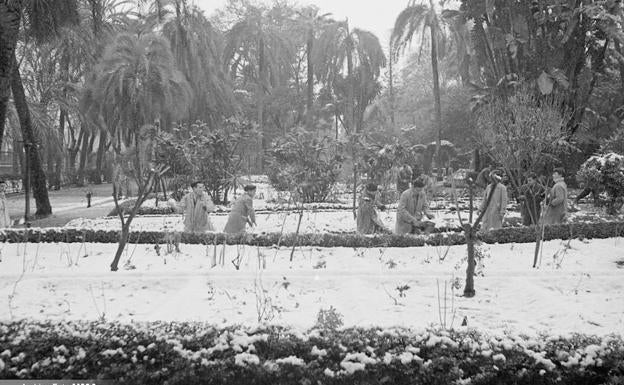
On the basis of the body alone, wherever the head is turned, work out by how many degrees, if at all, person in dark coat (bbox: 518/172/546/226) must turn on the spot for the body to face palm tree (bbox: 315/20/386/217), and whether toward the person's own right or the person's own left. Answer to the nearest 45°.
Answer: approximately 135° to the person's own right

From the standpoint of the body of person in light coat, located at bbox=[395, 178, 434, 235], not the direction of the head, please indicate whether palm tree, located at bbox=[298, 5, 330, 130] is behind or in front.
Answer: behind

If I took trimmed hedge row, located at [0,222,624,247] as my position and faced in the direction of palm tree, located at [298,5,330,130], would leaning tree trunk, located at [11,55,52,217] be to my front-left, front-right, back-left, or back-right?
front-left

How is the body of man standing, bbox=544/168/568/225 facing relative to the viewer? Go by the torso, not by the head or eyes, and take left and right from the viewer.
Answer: facing to the left of the viewer

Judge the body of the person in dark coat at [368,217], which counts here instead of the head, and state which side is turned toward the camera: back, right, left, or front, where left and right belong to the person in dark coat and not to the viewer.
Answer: right

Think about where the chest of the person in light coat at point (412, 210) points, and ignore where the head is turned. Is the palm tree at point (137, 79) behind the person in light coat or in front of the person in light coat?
behind

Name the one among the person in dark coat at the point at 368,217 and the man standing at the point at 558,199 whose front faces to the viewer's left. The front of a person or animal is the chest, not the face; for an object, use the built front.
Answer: the man standing

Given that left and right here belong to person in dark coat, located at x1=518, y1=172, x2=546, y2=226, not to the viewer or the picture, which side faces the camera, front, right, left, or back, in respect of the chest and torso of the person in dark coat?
front

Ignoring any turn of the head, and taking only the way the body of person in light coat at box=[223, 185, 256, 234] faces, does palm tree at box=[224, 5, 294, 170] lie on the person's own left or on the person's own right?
on the person's own left

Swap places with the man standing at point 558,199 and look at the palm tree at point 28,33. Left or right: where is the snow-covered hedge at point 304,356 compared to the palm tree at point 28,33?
left
